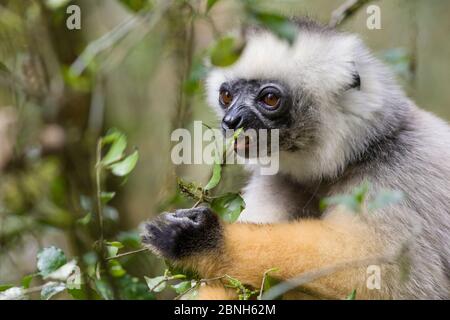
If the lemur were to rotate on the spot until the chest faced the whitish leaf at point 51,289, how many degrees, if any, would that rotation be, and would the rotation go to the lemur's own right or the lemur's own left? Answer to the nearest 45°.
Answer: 0° — it already faces it

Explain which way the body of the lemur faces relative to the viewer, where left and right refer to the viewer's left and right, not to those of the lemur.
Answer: facing the viewer and to the left of the viewer

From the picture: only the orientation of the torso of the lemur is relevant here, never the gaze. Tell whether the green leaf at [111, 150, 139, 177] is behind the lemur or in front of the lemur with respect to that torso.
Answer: in front

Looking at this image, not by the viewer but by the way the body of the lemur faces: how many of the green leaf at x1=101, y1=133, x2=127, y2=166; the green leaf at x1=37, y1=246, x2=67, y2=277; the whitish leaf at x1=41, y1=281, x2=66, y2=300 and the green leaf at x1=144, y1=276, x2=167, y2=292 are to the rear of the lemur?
0

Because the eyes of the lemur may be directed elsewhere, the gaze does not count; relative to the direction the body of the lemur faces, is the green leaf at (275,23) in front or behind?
in front

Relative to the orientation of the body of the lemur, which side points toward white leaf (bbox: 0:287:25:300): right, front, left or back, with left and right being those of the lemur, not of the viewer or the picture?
front

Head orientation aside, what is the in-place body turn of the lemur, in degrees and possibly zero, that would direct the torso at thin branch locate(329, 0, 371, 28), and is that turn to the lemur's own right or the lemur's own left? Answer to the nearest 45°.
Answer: approximately 135° to the lemur's own right

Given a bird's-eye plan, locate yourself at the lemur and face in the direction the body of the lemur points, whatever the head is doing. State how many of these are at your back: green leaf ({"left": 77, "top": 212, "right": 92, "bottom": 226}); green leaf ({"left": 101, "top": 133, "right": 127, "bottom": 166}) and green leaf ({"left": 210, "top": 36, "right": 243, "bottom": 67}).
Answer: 0

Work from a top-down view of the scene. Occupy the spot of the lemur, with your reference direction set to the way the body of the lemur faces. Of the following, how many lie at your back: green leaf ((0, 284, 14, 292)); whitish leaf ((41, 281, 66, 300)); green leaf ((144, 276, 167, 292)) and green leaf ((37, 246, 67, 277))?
0

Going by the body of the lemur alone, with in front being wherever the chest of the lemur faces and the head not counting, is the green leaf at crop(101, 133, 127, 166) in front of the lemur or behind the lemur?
in front
